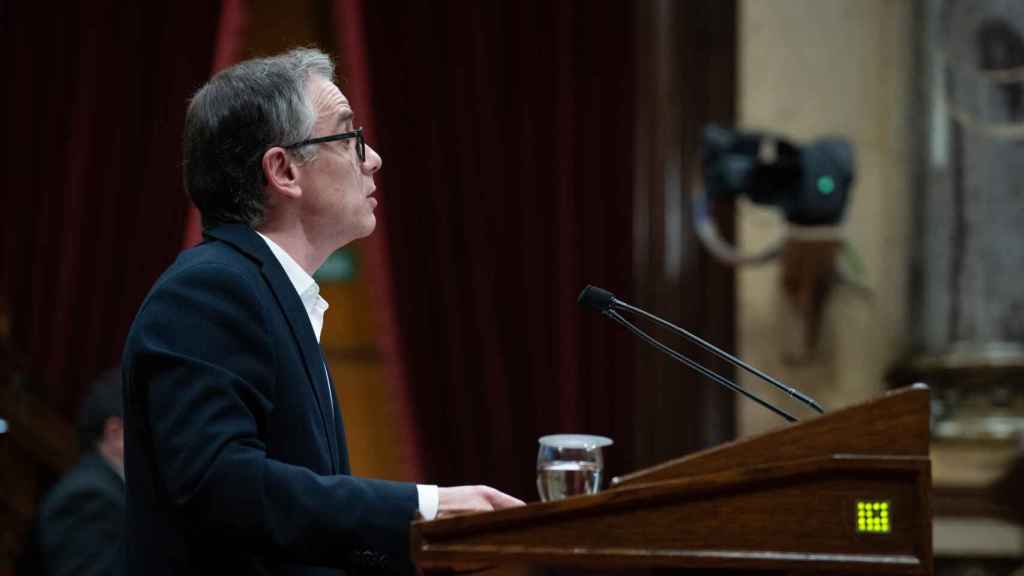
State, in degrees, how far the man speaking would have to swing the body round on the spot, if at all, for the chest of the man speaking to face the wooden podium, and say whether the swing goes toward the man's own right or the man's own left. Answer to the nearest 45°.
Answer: approximately 45° to the man's own right

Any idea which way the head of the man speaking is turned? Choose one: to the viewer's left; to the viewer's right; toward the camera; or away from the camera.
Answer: to the viewer's right

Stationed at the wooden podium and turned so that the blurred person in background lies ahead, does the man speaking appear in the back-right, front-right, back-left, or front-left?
front-left

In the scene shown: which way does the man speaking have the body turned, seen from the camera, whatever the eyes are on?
to the viewer's right

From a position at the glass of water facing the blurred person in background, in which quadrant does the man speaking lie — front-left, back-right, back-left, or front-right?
front-left

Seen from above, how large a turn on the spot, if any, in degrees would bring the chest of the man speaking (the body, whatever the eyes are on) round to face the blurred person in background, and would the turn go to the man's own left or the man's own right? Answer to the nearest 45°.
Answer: approximately 90° to the man's own left
